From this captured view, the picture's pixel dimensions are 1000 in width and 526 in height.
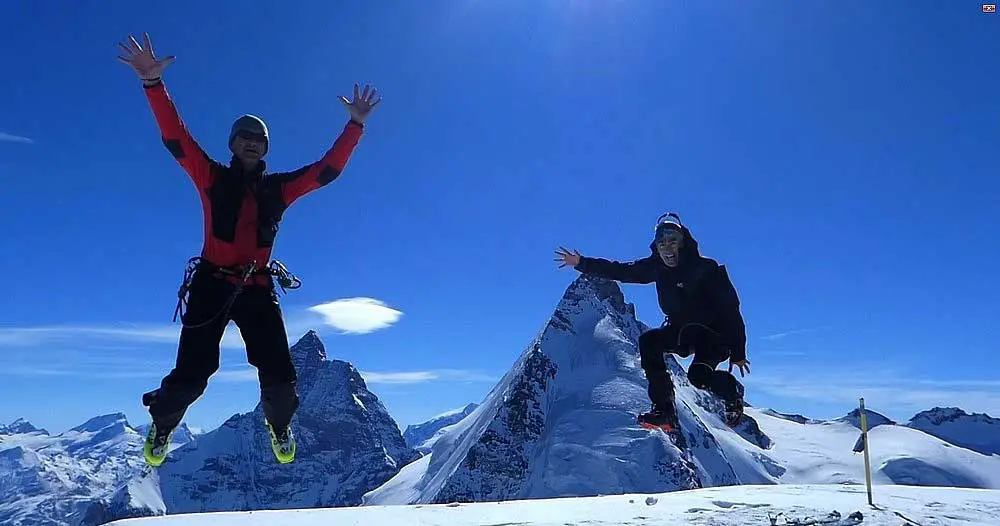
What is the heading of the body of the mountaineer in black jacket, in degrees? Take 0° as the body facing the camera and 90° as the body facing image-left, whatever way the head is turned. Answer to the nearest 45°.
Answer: approximately 45°

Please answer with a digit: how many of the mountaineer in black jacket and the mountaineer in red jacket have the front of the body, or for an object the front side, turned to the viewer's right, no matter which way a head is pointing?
0

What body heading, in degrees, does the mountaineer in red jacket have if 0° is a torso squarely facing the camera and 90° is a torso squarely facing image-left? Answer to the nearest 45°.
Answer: approximately 0°

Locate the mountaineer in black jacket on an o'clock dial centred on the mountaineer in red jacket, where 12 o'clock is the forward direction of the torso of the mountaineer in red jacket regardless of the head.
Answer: The mountaineer in black jacket is roughly at 9 o'clock from the mountaineer in red jacket.
